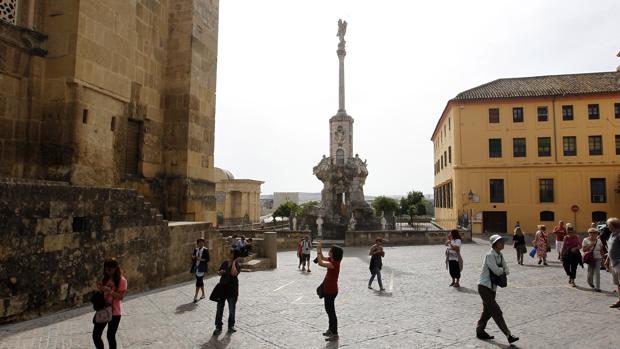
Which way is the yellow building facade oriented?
toward the camera

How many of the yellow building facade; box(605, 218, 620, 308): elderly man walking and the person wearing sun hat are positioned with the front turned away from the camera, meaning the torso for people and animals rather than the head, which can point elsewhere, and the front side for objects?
0

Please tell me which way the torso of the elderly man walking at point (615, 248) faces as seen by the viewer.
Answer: to the viewer's left

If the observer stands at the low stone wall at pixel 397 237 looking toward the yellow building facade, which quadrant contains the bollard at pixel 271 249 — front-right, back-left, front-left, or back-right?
back-right

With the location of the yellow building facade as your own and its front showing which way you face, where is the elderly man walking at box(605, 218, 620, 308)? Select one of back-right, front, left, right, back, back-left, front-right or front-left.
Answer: front

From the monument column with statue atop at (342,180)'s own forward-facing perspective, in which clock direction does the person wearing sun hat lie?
The person wearing sun hat is roughly at 12 o'clock from the monument column with statue atop.

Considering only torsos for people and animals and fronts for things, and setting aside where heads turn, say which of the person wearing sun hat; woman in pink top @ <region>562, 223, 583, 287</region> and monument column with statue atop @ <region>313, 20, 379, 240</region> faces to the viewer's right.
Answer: the person wearing sun hat
